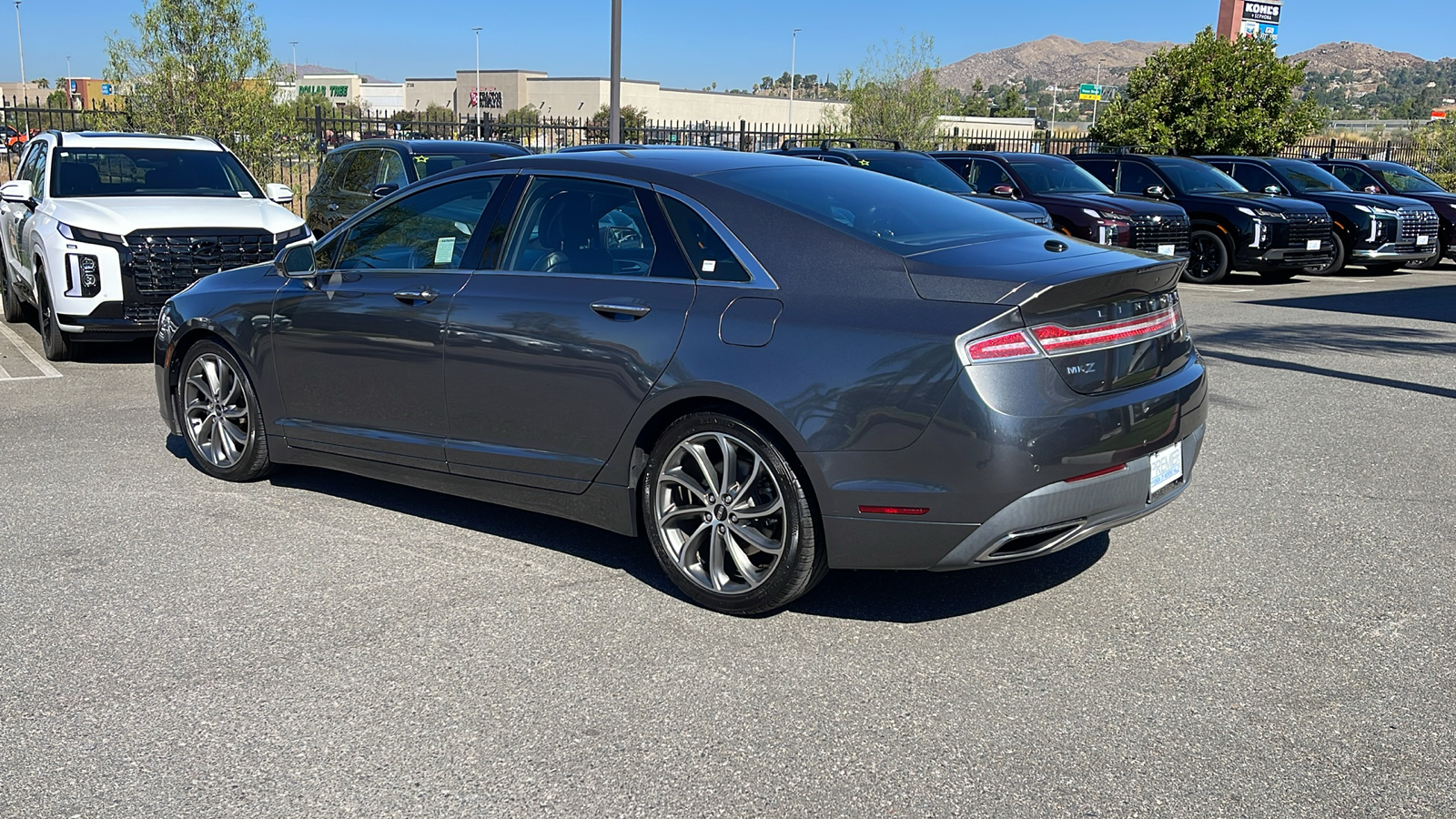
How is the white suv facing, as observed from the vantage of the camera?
facing the viewer and to the right of the viewer

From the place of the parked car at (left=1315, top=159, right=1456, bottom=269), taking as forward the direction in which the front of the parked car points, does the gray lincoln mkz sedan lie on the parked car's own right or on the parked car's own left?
on the parked car's own right

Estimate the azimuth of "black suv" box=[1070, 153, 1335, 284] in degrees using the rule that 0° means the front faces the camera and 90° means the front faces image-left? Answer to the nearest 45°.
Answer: approximately 315°

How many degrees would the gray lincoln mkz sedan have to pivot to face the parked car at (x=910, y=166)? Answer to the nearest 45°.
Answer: approximately 45° to its right

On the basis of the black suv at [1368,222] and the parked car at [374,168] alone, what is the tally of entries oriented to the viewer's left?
0

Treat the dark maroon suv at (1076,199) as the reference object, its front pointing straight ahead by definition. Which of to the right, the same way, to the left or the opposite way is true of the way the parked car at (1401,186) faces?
the same way

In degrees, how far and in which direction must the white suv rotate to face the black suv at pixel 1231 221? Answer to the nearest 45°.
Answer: approximately 45° to its left

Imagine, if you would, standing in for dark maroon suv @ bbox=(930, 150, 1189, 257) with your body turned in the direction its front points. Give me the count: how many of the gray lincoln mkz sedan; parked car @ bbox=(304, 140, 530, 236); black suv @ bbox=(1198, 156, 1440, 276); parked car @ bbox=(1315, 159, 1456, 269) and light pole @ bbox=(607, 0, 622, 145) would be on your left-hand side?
2

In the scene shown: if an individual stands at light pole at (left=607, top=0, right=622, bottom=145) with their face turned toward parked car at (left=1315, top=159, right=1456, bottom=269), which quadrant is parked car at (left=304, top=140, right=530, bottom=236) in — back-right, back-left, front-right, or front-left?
back-right

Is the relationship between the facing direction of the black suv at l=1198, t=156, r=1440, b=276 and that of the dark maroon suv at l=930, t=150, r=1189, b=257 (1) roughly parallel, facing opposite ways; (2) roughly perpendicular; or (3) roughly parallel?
roughly parallel

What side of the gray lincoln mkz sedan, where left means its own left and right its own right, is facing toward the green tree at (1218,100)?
right

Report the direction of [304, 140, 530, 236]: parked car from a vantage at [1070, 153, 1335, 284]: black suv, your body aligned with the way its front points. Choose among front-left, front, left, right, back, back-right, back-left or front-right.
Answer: right

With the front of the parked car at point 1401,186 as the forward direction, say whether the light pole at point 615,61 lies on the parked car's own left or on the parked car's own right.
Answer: on the parked car's own right

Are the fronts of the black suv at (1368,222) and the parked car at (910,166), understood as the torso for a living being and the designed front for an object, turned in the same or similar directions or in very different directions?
same or similar directions

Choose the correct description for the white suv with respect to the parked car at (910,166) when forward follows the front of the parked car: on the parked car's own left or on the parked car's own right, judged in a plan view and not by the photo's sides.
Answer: on the parked car's own right

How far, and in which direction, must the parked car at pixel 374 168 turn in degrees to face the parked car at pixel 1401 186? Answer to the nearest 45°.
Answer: approximately 45° to its left
